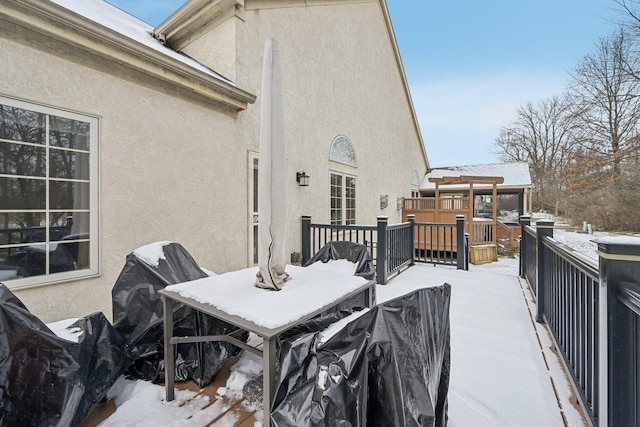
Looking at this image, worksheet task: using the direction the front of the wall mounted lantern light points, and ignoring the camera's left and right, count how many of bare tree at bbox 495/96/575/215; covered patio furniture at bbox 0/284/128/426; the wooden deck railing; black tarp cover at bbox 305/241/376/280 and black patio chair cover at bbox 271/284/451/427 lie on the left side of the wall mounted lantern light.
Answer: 2

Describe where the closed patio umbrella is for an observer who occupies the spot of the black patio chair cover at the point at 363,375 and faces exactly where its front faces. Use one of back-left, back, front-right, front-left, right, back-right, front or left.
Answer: front-right

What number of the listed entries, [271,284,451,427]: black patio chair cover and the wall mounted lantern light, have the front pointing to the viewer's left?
1

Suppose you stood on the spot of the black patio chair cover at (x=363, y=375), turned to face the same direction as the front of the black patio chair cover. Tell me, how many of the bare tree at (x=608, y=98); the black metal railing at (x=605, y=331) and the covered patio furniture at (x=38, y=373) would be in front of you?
1

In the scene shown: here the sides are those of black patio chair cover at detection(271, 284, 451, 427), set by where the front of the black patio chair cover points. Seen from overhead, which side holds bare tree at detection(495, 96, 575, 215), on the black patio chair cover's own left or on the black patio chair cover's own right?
on the black patio chair cover's own right

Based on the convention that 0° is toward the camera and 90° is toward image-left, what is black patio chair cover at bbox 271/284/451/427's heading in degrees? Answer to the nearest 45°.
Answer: approximately 90°

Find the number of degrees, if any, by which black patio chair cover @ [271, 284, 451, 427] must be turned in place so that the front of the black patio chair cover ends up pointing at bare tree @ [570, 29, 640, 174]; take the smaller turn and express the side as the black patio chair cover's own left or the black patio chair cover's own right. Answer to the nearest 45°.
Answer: approximately 135° to the black patio chair cover's own right

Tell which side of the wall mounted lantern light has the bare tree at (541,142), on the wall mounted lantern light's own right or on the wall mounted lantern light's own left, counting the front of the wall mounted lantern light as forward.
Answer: on the wall mounted lantern light's own left

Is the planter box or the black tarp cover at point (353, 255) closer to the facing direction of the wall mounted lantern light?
the black tarp cover

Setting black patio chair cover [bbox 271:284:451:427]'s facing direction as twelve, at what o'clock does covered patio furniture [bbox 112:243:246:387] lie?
The covered patio furniture is roughly at 1 o'clock from the black patio chair cover.

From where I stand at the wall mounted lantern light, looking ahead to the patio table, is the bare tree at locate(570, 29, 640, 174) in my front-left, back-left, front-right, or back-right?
back-left

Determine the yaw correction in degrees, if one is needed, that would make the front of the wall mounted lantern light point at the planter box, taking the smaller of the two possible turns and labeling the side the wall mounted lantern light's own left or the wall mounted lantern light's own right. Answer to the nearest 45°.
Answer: approximately 90° to the wall mounted lantern light's own left

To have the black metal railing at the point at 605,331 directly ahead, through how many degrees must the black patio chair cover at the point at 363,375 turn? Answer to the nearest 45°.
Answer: approximately 180°
